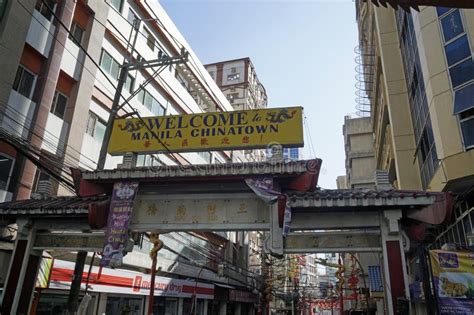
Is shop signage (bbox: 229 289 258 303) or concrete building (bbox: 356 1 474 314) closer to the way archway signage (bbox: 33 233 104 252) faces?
the concrete building

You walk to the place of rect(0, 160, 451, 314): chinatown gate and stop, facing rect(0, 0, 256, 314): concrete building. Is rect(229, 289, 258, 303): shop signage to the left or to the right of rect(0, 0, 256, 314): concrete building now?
right

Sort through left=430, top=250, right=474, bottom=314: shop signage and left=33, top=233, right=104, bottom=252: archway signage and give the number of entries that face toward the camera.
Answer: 2

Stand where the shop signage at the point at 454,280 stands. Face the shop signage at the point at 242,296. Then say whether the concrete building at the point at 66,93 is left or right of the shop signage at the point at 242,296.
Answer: left

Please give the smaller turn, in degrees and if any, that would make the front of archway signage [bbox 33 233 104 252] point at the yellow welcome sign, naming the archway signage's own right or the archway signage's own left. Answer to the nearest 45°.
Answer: approximately 45° to the archway signage's own left

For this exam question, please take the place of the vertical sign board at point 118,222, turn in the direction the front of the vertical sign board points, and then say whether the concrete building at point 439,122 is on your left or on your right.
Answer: on your left
